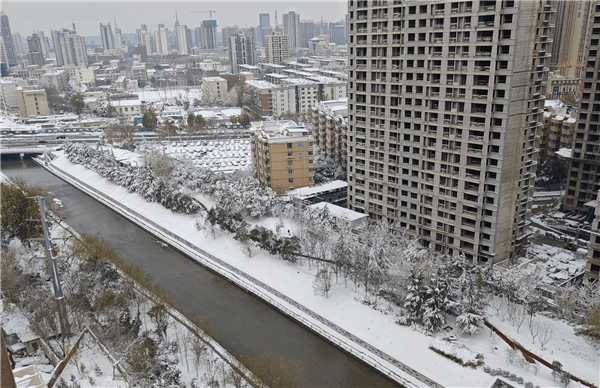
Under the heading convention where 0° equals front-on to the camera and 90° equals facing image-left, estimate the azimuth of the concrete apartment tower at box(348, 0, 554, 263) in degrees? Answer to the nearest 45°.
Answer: approximately 45°

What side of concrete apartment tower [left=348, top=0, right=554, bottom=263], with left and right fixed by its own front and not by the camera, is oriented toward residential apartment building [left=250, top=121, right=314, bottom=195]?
right

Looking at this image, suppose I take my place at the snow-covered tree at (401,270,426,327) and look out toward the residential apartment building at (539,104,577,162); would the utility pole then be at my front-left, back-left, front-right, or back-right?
back-left

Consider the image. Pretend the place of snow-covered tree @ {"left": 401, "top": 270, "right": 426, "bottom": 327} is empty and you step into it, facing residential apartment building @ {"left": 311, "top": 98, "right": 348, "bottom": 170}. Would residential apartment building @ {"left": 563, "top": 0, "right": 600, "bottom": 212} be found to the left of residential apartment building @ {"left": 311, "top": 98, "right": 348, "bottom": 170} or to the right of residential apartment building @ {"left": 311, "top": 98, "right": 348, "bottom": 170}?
right

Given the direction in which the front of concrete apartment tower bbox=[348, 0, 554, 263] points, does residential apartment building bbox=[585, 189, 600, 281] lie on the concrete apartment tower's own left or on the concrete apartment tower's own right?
on the concrete apartment tower's own left

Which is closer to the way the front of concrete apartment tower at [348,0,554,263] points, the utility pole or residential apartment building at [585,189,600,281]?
the utility pole

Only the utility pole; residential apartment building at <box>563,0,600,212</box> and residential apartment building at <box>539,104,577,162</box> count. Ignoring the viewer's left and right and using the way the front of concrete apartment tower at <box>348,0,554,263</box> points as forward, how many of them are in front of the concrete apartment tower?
1

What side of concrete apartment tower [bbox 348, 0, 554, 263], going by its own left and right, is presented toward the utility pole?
front

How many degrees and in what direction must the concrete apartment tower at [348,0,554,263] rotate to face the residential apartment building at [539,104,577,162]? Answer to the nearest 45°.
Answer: approximately 180°
